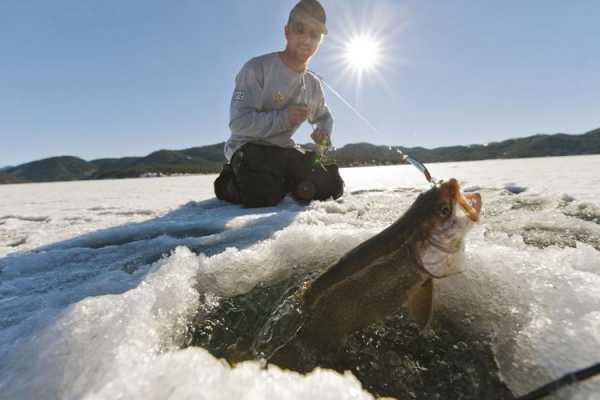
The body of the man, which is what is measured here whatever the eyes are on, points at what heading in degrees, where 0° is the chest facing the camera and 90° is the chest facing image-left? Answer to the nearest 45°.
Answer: approximately 315°

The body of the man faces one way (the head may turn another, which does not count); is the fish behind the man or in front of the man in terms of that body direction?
in front
